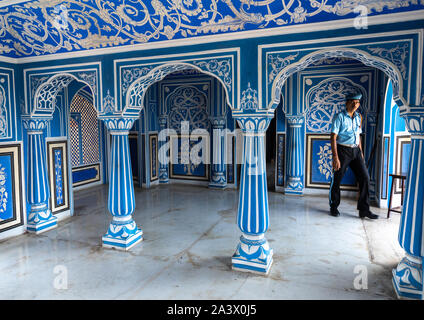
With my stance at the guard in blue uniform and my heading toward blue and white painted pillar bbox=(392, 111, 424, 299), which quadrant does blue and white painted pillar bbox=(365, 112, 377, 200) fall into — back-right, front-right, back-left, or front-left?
back-left

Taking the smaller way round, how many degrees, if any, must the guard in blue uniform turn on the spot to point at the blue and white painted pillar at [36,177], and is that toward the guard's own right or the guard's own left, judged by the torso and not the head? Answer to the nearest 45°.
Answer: approximately 90° to the guard's own right

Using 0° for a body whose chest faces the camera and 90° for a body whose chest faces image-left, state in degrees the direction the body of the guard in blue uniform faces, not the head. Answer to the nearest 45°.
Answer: approximately 315°

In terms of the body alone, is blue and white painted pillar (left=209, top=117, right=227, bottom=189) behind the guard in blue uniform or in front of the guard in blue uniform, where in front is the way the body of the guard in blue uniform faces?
behind

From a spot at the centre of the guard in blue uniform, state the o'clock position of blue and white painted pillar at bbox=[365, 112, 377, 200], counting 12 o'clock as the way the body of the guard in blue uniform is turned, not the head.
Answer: The blue and white painted pillar is roughly at 8 o'clock from the guard in blue uniform.

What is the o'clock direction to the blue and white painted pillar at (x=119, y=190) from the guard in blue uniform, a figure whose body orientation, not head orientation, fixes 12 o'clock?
The blue and white painted pillar is roughly at 3 o'clock from the guard in blue uniform.
